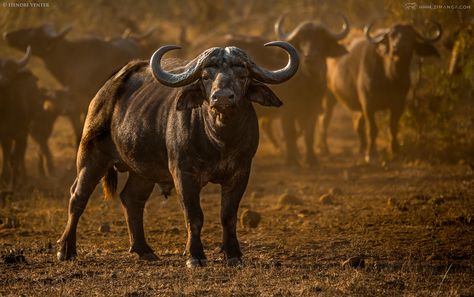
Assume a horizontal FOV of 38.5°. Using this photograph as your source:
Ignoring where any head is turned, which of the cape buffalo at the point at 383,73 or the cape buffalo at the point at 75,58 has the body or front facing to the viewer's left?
the cape buffalo at the point at 75,58

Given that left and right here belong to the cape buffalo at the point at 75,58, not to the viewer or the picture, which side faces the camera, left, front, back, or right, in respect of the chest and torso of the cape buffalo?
left

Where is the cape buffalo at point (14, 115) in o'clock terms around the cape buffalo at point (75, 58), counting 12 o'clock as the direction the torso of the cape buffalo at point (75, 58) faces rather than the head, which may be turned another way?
the cape buffalo at point (14, 115) is roughly at 10 o'clock from the cape buffalo at point (75, 58).

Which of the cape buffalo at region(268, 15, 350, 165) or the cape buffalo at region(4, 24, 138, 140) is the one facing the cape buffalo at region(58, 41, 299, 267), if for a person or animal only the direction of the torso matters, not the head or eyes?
the cape buffalo at region(268, 15, 350, 165)

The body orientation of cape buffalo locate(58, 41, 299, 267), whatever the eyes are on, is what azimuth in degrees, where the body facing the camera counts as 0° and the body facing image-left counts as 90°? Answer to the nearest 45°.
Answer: approximately 315°

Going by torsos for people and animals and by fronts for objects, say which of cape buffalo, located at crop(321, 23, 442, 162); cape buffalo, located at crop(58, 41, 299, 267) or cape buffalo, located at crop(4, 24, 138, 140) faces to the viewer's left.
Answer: cape buffalo, located at crop(4, 24, 138, 140)

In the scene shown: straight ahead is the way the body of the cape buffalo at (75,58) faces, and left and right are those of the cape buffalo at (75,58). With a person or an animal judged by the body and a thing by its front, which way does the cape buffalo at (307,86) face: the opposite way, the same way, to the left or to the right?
to the left

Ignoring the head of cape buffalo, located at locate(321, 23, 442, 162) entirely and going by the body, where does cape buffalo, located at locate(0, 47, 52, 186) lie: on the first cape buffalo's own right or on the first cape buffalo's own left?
on the first cape buffalo's own right

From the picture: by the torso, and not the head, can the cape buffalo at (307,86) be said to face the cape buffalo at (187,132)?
yes

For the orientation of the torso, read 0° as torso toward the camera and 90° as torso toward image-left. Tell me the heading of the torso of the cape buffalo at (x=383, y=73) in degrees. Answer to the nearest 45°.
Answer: approximately 315°

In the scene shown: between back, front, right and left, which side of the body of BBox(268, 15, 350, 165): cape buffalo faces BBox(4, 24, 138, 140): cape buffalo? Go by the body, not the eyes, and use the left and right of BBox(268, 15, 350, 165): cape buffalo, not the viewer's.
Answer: right

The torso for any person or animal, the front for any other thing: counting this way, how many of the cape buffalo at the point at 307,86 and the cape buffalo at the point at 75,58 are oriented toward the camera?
1

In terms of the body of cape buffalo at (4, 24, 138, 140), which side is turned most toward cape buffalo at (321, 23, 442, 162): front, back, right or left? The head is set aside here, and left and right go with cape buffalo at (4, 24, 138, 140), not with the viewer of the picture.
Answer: back
